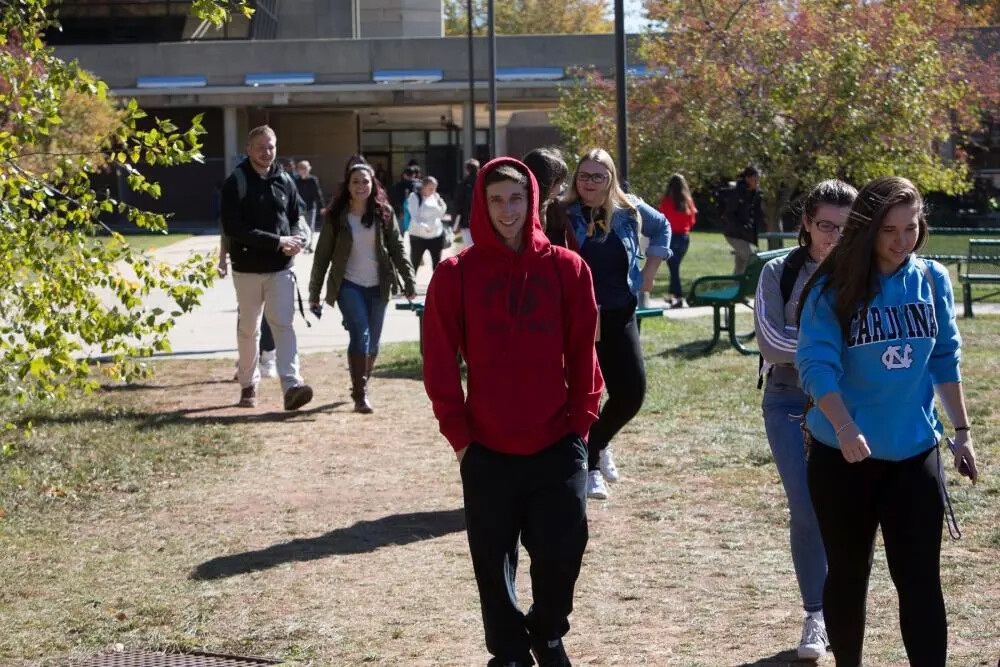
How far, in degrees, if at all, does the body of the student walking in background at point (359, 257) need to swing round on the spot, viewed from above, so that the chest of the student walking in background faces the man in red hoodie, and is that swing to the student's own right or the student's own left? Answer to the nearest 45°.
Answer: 0° — they already face them

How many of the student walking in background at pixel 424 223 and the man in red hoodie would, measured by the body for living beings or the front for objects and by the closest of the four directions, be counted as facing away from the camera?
0

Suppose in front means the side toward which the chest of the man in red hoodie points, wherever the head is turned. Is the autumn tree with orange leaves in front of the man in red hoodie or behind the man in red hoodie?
behind

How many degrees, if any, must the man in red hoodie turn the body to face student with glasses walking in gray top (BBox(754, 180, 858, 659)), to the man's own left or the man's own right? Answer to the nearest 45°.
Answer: approximately 135° to the man's own left

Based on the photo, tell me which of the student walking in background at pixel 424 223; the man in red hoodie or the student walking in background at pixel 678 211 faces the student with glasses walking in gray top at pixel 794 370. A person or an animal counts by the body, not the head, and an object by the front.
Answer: the student walking in background at pixel 424 223

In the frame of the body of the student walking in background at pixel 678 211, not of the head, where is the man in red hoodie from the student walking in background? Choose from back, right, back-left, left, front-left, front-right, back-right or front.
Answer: back

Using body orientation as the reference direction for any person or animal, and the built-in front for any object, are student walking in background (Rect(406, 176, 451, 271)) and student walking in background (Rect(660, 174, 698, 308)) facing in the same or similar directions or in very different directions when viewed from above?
very different directions

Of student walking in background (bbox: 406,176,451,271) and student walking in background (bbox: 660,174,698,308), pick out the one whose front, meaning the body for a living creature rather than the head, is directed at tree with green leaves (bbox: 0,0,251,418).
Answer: student walking in background (bbox: 406,176,451,271)

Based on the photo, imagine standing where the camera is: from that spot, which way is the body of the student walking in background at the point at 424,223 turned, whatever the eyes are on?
toward the camera

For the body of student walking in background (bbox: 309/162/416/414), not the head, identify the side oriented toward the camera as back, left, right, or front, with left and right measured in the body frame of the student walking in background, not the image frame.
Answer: front

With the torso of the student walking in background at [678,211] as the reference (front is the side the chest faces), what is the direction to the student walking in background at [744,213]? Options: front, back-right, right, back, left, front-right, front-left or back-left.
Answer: back-right

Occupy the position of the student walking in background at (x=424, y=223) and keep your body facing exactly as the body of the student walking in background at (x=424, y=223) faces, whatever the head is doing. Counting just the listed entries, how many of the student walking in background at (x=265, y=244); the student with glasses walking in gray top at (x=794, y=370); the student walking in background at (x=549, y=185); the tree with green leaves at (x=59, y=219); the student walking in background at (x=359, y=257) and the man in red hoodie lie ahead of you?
6

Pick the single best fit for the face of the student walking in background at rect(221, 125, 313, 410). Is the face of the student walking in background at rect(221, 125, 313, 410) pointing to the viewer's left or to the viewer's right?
to the viewer's right
